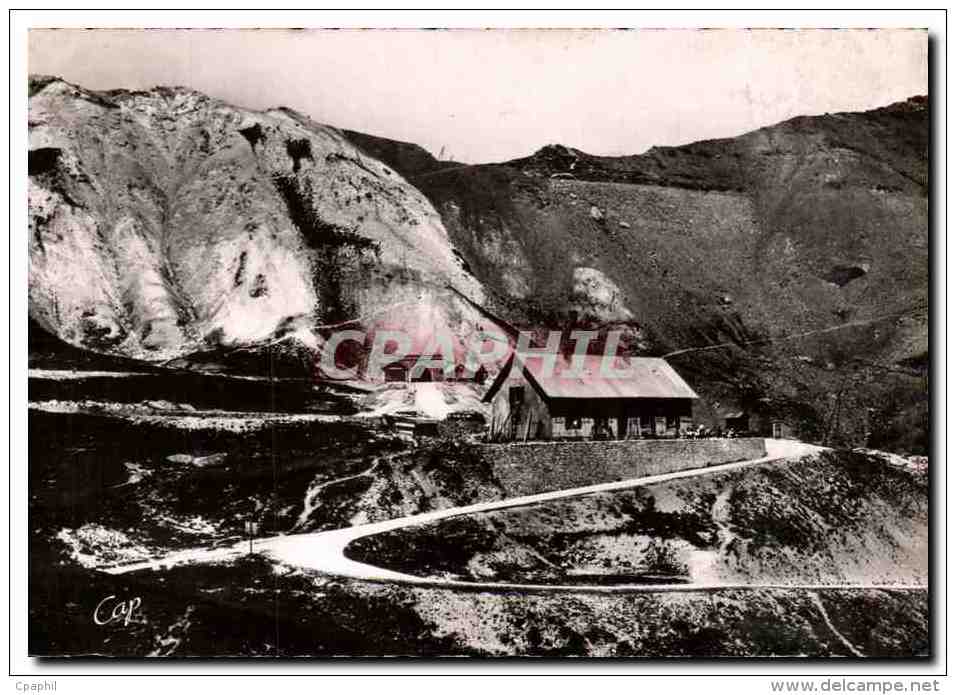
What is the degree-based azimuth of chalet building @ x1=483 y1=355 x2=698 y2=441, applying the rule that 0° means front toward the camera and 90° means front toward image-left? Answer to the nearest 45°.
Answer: approximately 0°
